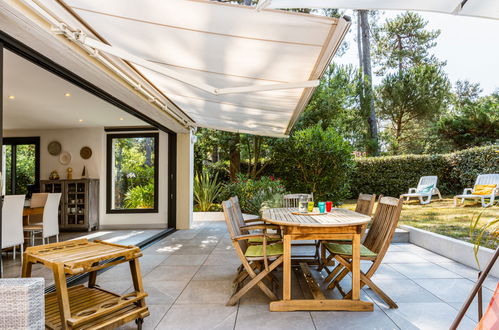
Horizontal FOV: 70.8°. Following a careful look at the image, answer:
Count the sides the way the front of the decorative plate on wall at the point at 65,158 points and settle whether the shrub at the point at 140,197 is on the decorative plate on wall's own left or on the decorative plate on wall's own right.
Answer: on the decorative plate on wall's own left

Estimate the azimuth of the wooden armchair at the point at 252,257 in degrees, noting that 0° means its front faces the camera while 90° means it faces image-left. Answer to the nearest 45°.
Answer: approximately 270°

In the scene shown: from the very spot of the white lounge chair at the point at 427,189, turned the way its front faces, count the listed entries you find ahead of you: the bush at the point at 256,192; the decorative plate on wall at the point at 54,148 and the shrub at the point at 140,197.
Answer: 3

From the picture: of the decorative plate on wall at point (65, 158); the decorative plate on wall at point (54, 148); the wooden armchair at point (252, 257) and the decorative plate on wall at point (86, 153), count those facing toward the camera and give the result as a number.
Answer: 3

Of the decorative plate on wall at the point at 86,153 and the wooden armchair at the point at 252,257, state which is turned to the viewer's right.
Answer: the wooden armchair

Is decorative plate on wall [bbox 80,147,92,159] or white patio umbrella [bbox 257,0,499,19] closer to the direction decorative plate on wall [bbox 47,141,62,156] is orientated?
the white patio umbrella

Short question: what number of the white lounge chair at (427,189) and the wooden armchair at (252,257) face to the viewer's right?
1

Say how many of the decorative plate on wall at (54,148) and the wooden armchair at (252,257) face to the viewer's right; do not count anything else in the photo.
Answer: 1

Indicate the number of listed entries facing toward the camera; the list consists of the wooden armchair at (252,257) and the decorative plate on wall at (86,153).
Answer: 1

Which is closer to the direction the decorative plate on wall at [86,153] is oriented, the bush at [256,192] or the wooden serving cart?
the wooden serving cart

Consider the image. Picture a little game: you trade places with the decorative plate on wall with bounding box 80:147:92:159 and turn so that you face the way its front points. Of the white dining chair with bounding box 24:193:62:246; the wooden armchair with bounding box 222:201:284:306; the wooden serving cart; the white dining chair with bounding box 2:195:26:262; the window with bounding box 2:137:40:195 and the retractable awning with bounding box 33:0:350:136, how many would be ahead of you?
5

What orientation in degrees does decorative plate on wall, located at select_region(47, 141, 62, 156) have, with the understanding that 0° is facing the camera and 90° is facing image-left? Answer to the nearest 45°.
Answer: approximately 0°
